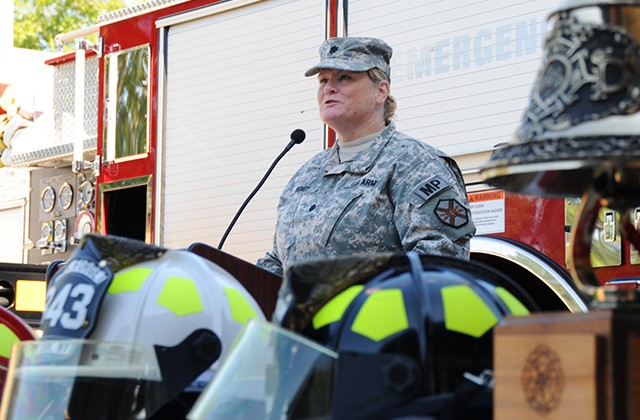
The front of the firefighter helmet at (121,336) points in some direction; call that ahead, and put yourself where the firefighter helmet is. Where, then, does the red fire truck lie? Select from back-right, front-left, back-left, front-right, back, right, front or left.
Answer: back-right

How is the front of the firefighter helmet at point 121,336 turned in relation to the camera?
facing the viewer and to the left of the viewer

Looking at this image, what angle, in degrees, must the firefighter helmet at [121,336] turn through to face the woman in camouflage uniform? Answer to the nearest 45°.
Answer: approximately 180°

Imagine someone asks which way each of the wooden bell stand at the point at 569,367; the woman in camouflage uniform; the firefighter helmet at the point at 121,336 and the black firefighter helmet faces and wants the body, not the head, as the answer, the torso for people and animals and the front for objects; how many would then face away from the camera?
0

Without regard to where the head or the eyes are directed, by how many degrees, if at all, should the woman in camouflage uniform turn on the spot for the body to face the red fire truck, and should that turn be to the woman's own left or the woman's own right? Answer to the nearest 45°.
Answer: approximately 135° to the woman's own right

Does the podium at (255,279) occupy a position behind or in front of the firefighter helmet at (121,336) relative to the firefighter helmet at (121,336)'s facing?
behind

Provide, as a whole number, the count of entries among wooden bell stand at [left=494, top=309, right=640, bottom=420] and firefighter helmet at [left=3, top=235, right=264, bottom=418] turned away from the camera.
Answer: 0

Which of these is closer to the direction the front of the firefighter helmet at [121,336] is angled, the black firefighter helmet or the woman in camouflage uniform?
the black firefighter helmet

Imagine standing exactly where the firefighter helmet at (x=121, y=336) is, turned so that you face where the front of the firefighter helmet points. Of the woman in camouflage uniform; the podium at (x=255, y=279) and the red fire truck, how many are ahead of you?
0

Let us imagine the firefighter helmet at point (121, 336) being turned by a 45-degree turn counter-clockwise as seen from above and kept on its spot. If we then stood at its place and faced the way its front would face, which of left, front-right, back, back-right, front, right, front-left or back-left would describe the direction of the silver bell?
front-left

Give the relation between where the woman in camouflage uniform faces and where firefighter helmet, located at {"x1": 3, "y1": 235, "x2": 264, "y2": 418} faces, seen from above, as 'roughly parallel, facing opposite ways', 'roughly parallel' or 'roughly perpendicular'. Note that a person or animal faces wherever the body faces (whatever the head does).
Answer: roughly parallel

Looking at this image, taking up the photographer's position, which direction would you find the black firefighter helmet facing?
facing to the left of the viewer

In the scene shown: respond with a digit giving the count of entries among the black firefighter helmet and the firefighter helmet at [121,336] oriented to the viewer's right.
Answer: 0

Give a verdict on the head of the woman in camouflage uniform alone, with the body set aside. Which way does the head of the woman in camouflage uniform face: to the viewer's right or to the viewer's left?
to the viewer's left
